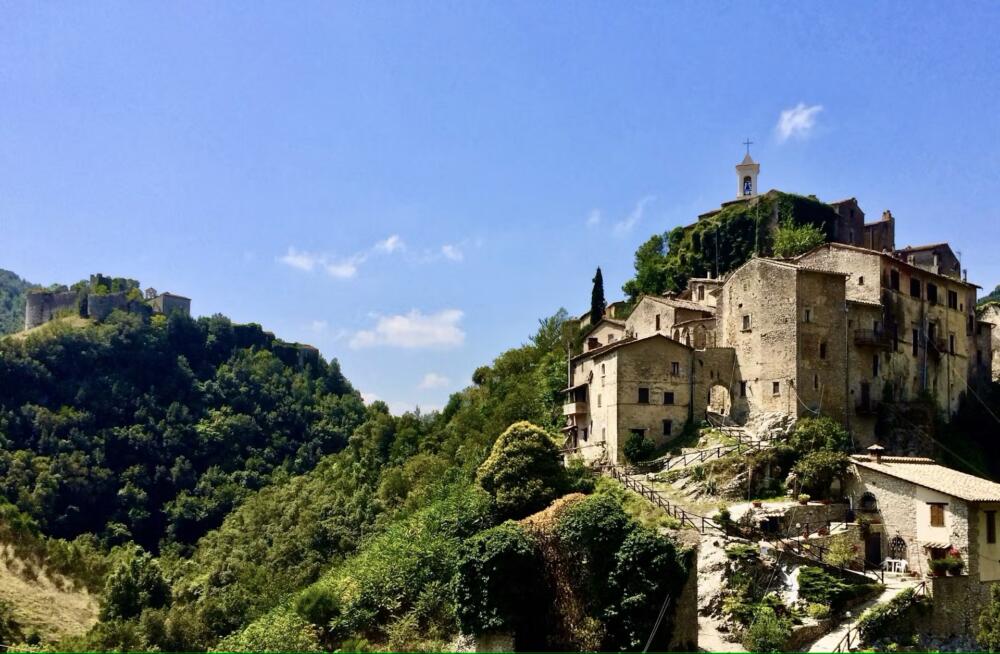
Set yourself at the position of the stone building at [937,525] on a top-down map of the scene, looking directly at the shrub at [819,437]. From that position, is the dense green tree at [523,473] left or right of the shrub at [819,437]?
left

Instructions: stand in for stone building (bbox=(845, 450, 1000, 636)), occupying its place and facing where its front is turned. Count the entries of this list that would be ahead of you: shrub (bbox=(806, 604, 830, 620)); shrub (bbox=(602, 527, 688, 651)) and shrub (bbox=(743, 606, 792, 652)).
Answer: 3

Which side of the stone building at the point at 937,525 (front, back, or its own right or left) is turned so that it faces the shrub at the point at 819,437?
right

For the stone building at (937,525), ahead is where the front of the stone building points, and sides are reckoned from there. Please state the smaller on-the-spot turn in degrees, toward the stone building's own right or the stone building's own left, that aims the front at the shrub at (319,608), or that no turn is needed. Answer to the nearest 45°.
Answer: approximately 45° to the stone building's own right

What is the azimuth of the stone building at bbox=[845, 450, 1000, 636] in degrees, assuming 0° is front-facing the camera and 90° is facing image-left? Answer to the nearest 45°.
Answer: approximately 45°

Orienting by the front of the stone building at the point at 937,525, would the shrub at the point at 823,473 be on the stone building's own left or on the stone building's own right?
on the stone building's own right

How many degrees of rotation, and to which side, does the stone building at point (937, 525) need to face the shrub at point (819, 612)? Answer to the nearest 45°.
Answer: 0° — it already faces it
